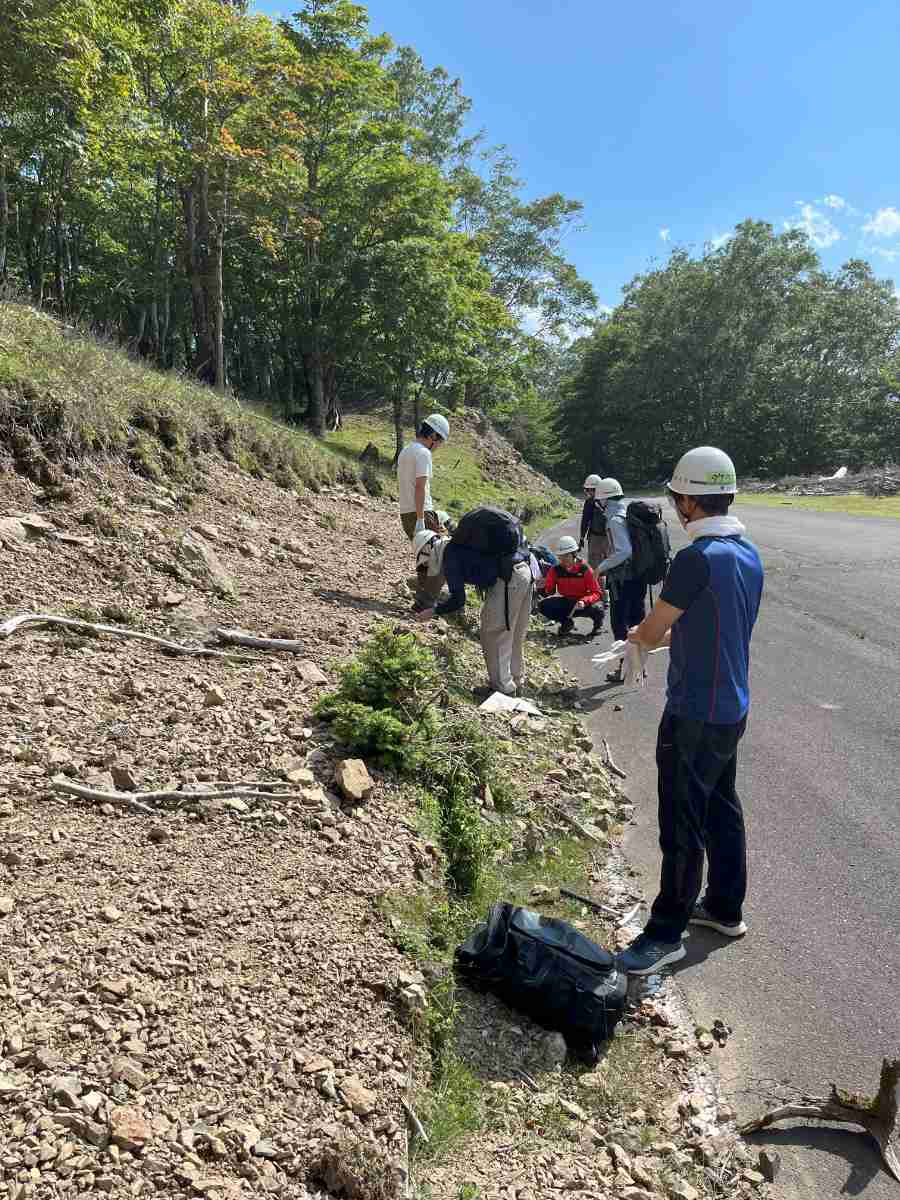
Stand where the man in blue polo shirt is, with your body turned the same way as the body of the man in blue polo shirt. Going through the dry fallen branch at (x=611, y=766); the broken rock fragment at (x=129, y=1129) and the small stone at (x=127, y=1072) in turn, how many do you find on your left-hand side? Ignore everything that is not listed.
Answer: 2

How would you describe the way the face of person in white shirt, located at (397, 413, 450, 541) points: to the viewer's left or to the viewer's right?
to the viewer's right

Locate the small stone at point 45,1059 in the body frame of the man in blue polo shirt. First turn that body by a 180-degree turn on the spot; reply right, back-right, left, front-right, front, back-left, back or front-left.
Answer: right

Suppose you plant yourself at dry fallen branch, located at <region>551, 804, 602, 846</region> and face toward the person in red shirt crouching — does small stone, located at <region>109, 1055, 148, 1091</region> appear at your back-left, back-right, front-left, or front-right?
back-left

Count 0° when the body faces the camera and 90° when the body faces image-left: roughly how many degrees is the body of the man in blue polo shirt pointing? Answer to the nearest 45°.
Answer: approximately 135°

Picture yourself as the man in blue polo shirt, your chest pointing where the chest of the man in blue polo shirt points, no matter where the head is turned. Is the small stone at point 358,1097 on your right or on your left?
on your left

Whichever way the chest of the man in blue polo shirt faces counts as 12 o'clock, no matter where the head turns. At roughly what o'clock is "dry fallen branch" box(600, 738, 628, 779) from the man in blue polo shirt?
The dry fallen branch is roughly at 1 o'clock from the man in blue polo shirt.

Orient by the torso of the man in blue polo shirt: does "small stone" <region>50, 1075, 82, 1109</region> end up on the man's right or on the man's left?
on the man's left

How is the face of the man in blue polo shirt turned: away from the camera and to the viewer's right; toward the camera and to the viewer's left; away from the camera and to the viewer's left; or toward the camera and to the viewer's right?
away from the camera and to the viewer's left
